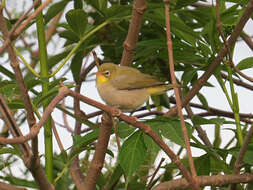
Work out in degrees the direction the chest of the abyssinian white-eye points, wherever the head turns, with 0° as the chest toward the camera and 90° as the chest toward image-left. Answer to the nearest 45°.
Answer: approximately 90°
